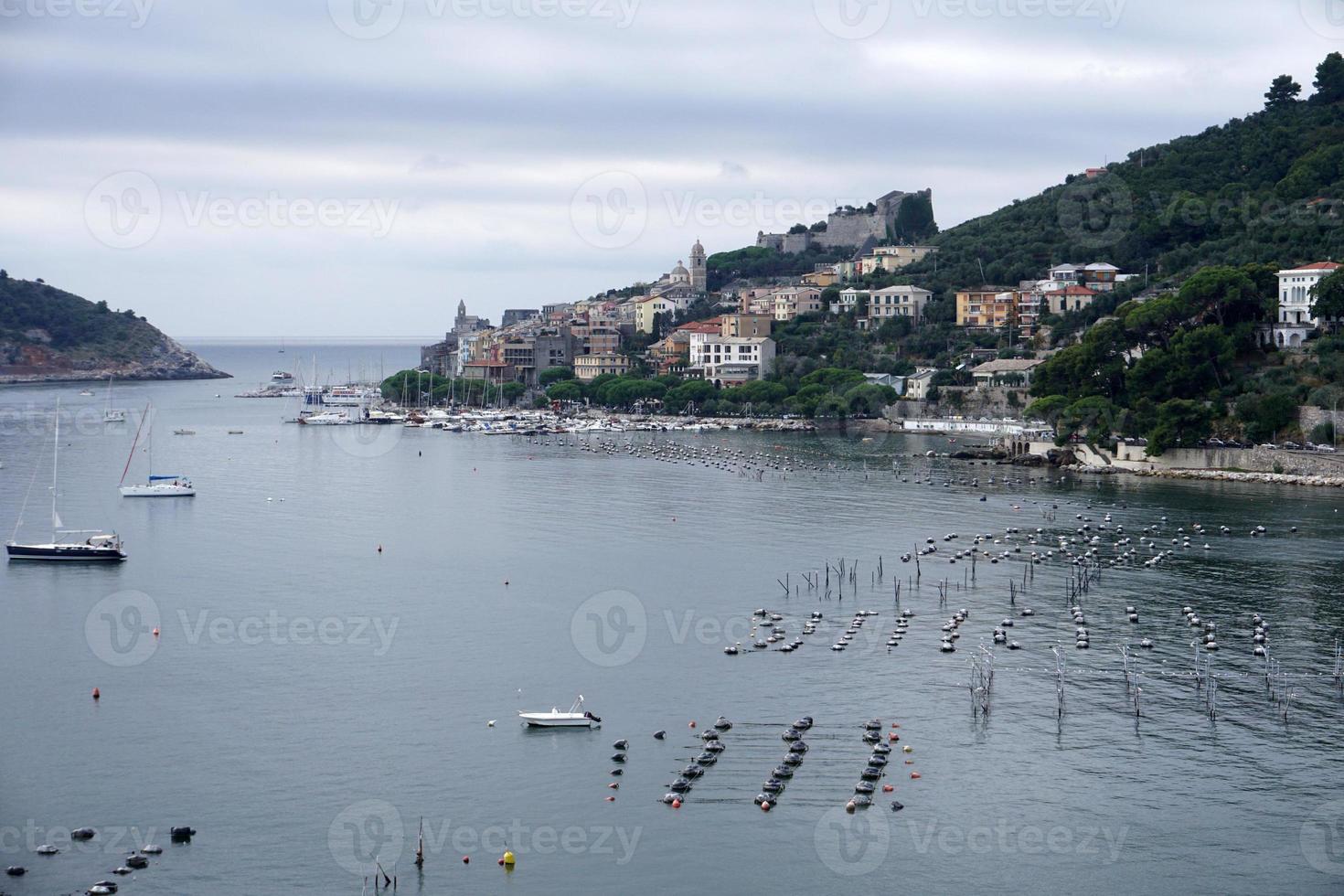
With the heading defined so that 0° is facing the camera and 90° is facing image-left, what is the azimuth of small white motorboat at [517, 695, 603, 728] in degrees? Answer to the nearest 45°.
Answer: approximately 90°
